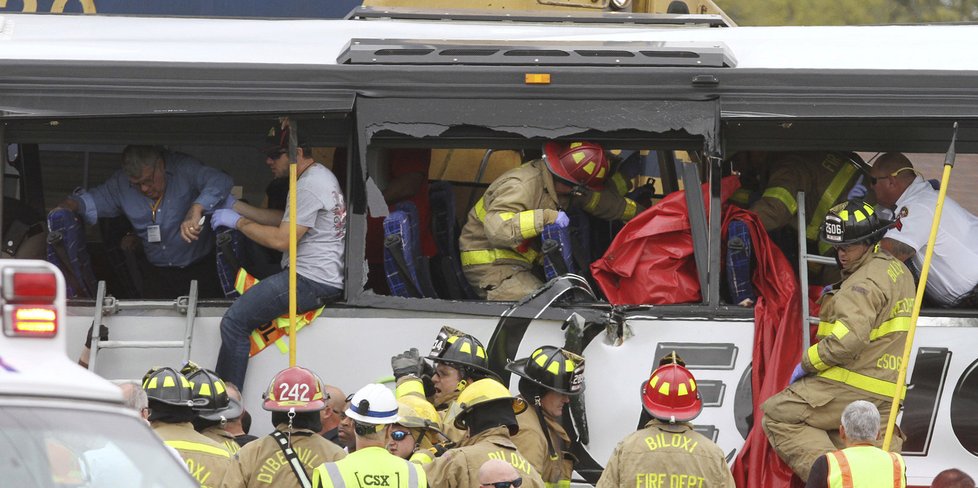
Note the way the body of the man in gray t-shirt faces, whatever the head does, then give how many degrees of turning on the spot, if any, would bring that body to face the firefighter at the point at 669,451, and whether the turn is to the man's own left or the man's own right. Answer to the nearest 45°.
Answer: approximately 135° to the man's own left

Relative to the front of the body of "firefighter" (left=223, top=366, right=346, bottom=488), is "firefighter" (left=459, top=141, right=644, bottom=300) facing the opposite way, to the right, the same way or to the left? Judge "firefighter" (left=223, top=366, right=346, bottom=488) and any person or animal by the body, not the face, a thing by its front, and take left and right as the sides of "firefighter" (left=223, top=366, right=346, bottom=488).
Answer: to the right

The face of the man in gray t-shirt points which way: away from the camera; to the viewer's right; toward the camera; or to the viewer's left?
to the viewer's left

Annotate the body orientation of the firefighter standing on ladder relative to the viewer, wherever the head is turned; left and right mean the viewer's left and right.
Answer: facing to the left of the viewer

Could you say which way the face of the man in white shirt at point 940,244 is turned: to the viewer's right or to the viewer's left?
to the viewer's left

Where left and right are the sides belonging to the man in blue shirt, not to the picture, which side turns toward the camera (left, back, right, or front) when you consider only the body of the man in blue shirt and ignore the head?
front

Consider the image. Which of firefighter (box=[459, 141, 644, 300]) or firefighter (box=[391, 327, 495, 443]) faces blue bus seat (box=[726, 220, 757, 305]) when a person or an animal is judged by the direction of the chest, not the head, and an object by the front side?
firefighter (box=[459, 141, 644, 300])

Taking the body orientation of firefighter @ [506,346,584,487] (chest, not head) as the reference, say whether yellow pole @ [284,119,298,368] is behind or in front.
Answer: behind

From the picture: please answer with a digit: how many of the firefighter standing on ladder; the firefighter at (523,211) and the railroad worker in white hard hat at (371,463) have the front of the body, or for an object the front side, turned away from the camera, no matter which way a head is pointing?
1

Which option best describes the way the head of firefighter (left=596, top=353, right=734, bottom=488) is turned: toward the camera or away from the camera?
away from the camera

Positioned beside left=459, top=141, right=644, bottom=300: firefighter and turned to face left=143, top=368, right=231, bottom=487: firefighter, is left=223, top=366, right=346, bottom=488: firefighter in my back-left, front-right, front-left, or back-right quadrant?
front-left

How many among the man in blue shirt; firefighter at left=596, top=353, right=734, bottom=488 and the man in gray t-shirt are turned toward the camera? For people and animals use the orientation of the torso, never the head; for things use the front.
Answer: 1

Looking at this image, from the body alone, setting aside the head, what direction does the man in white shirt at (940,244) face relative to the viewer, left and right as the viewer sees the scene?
facing to the left of the viewer

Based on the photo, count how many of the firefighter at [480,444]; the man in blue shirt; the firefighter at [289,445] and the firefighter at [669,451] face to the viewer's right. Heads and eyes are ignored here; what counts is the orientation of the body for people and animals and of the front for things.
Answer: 0
